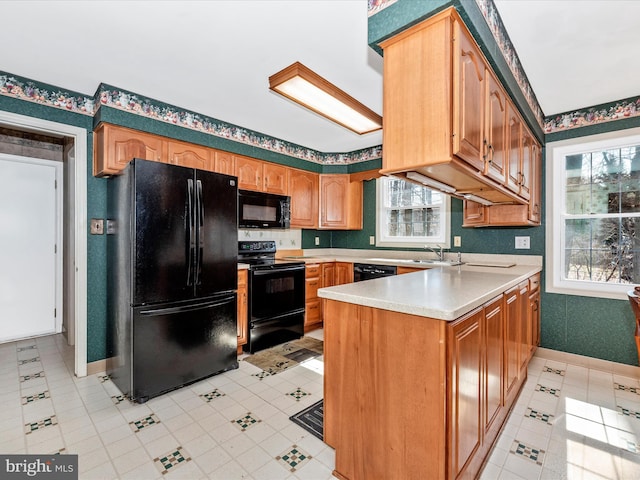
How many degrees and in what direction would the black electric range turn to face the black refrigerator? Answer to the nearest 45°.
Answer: approximately 90° to its right

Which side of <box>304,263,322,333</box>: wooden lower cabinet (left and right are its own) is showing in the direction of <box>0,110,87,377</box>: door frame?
right

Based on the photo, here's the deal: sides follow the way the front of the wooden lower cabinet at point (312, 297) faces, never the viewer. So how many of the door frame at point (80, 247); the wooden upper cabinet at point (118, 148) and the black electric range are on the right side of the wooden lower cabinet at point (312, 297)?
3

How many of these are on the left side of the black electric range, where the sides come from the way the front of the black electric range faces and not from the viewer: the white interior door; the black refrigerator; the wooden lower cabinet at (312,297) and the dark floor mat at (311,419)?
1

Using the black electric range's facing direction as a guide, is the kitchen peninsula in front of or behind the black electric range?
in front

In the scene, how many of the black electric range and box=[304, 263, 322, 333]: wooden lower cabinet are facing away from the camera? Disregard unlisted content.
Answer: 0

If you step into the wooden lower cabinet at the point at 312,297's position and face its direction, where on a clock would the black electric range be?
The black electric range is roughly at 3 o'clock from the wooden lower cabinet.

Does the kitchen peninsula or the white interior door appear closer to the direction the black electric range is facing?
the kitchen peninsula

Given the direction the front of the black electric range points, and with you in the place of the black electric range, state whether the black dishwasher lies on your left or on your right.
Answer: on your left

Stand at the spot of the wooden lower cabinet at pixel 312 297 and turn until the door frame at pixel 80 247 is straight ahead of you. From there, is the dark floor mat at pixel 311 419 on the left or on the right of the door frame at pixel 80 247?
left

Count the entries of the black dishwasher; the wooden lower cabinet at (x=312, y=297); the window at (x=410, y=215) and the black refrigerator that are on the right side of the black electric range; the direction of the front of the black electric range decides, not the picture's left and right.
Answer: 1

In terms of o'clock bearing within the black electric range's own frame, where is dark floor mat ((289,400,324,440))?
The dark floor mat is roughly at 1 o'clock from the black electric range.

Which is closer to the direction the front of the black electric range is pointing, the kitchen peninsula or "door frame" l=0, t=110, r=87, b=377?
the kitchen peninsula
